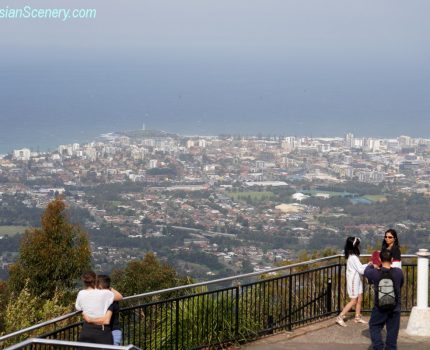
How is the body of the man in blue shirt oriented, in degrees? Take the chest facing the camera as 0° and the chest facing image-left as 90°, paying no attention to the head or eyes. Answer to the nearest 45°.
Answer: approximately 180°

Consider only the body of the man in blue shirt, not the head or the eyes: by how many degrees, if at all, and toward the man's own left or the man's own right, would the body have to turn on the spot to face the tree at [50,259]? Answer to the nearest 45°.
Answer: approximately 45° to the man's own left

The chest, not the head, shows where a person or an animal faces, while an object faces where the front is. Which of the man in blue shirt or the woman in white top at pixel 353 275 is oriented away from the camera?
the man in blue shirt

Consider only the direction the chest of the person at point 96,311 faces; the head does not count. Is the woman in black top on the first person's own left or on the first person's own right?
on the first person's own right

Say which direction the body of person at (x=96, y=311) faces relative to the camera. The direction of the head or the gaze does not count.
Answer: away from the camera
